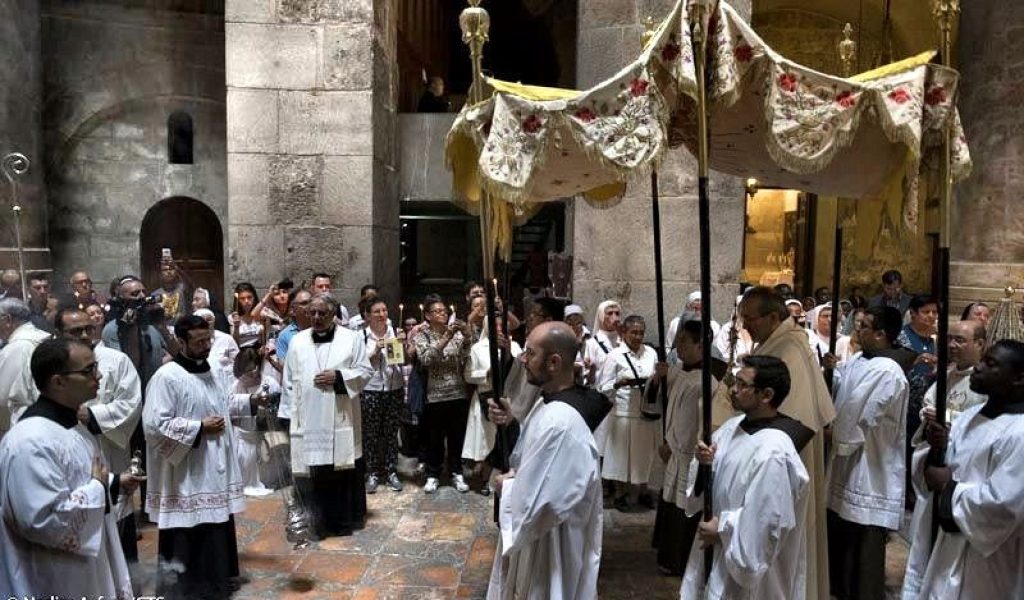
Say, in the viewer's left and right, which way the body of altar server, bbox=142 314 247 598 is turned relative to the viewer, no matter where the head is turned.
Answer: facing the viewer and to the right of the viewer

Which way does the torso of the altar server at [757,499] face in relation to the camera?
to the viewer's left

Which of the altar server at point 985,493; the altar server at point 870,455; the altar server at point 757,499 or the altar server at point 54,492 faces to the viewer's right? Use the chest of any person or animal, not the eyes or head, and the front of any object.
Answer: the altar server at point 54,492

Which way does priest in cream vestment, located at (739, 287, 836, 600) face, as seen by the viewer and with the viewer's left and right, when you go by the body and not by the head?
facing to the left of the viewer

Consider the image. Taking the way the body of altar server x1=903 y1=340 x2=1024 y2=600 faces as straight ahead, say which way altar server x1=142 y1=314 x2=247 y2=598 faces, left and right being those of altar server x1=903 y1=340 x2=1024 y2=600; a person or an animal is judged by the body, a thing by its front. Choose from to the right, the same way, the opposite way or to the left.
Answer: the opposite way

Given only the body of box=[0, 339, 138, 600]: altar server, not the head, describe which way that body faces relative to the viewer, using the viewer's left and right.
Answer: facing to the right of the viewer

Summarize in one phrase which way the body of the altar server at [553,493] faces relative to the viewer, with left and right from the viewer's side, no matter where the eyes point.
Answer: facing to the left of the viewer

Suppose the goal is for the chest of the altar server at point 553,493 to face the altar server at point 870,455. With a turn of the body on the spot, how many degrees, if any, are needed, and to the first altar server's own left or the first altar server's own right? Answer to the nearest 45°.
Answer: approximately 135° to the first altar server's own right

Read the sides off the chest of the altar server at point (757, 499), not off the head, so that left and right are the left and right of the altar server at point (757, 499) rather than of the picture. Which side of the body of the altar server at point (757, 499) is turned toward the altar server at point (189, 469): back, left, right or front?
front

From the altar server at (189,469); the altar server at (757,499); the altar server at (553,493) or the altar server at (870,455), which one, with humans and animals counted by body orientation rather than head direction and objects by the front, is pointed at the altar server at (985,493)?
the altar server at (189,469)

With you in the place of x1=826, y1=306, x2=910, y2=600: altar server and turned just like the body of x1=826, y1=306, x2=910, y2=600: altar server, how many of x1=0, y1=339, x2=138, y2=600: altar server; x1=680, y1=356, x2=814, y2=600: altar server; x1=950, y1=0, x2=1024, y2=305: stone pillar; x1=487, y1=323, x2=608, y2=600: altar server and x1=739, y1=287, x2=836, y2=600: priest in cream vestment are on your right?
1

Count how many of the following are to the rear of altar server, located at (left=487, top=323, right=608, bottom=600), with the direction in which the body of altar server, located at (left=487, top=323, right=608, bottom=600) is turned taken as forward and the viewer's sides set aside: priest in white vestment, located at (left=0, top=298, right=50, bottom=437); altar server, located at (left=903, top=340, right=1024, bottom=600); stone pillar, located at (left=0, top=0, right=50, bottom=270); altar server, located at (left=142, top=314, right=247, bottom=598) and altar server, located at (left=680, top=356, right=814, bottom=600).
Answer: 2
